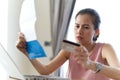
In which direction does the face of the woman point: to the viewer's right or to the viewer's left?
to the viewer's left

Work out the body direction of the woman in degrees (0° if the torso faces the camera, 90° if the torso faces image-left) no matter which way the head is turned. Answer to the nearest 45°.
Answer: approximately 45°
